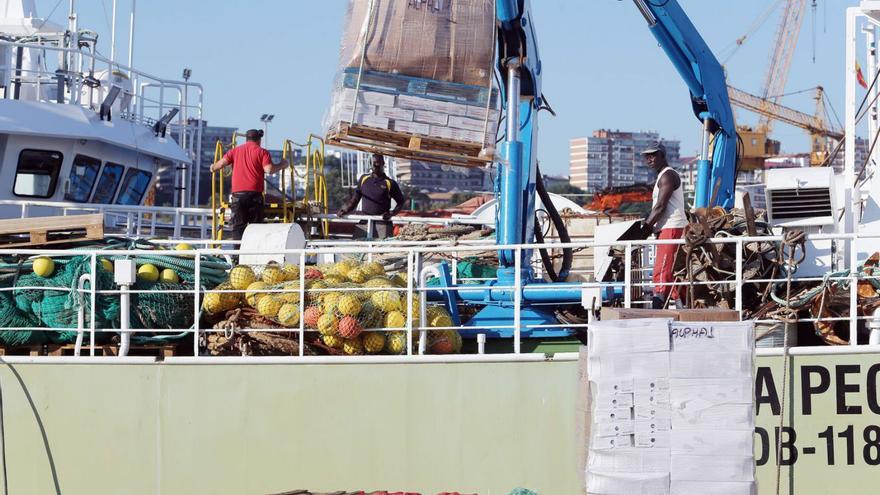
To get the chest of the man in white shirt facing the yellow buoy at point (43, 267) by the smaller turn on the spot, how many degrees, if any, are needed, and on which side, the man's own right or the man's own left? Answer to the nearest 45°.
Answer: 0° — they already face it

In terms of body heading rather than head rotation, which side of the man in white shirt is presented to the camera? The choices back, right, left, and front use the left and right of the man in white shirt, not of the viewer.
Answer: left

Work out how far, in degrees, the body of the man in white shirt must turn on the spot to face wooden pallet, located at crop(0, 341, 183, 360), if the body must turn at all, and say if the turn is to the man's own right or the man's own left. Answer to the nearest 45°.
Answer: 0° — they already face it

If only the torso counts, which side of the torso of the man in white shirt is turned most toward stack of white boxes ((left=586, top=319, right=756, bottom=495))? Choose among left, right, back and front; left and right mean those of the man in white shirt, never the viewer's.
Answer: left
